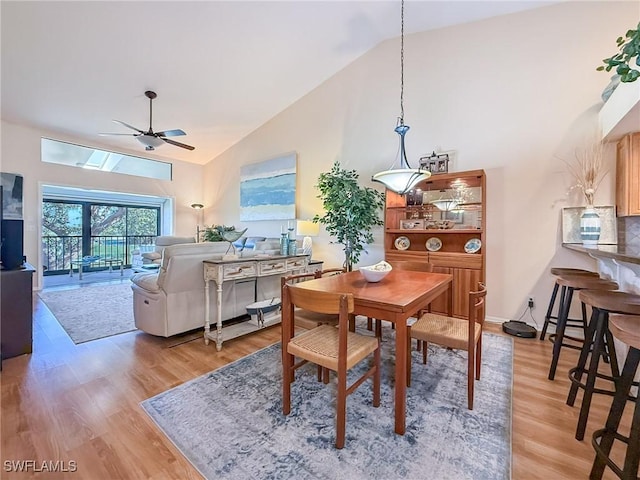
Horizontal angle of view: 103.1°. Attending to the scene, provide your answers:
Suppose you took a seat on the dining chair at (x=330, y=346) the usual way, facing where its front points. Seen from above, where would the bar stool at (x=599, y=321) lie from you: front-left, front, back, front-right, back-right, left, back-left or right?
front-right

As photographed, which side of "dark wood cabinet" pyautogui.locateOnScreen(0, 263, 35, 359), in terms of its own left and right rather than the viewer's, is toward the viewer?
right

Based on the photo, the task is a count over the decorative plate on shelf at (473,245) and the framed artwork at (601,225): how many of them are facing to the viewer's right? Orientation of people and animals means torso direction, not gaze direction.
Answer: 0

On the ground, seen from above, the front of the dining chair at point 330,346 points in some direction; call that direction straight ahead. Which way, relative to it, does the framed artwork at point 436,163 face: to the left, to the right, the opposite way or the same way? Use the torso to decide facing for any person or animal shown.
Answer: the opposite way

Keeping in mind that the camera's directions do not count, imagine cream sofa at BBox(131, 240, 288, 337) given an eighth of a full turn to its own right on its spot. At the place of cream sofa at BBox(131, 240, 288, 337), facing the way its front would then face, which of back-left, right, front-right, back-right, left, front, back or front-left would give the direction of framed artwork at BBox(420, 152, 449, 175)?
right

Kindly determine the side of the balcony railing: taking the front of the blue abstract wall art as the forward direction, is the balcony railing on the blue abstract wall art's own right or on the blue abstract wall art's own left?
on the blue abstract wall art's own right

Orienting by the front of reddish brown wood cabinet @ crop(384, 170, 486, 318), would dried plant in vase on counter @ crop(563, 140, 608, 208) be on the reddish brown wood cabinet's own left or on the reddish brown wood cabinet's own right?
on the reddish brown wood cabinet's own left

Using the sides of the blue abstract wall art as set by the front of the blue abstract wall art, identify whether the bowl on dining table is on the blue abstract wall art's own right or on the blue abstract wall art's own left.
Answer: on the blue abstract wall art's own left
